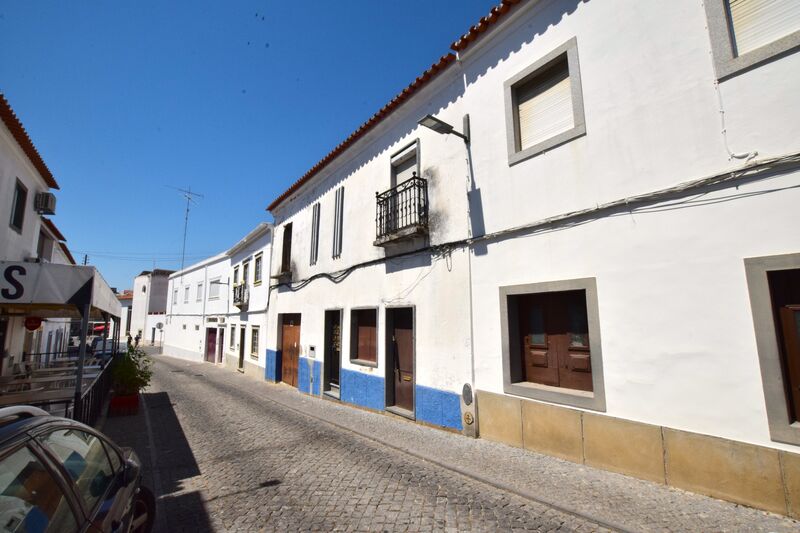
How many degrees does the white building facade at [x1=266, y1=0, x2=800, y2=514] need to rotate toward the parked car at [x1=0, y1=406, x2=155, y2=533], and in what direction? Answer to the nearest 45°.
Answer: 0° — it already faces it

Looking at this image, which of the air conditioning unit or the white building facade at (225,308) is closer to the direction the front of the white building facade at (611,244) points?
the air conditioning unit

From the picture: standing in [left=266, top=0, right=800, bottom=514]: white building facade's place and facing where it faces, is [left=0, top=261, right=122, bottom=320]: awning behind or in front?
in front

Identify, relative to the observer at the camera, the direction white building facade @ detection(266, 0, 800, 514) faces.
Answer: facing the viewer and to the left of the viewer

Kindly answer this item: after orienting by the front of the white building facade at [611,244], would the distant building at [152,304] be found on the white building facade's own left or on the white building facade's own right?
on the white building facade's own right

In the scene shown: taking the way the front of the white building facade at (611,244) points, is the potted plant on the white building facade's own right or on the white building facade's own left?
on the white building facade's own right

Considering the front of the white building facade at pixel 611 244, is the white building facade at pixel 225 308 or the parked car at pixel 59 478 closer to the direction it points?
the parked car

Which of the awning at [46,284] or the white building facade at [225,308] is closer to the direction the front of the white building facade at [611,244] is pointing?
the awning

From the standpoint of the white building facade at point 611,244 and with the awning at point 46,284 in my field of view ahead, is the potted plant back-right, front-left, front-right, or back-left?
front-right

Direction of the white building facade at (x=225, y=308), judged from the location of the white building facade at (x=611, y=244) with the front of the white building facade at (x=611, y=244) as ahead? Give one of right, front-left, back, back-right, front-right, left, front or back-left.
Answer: right
